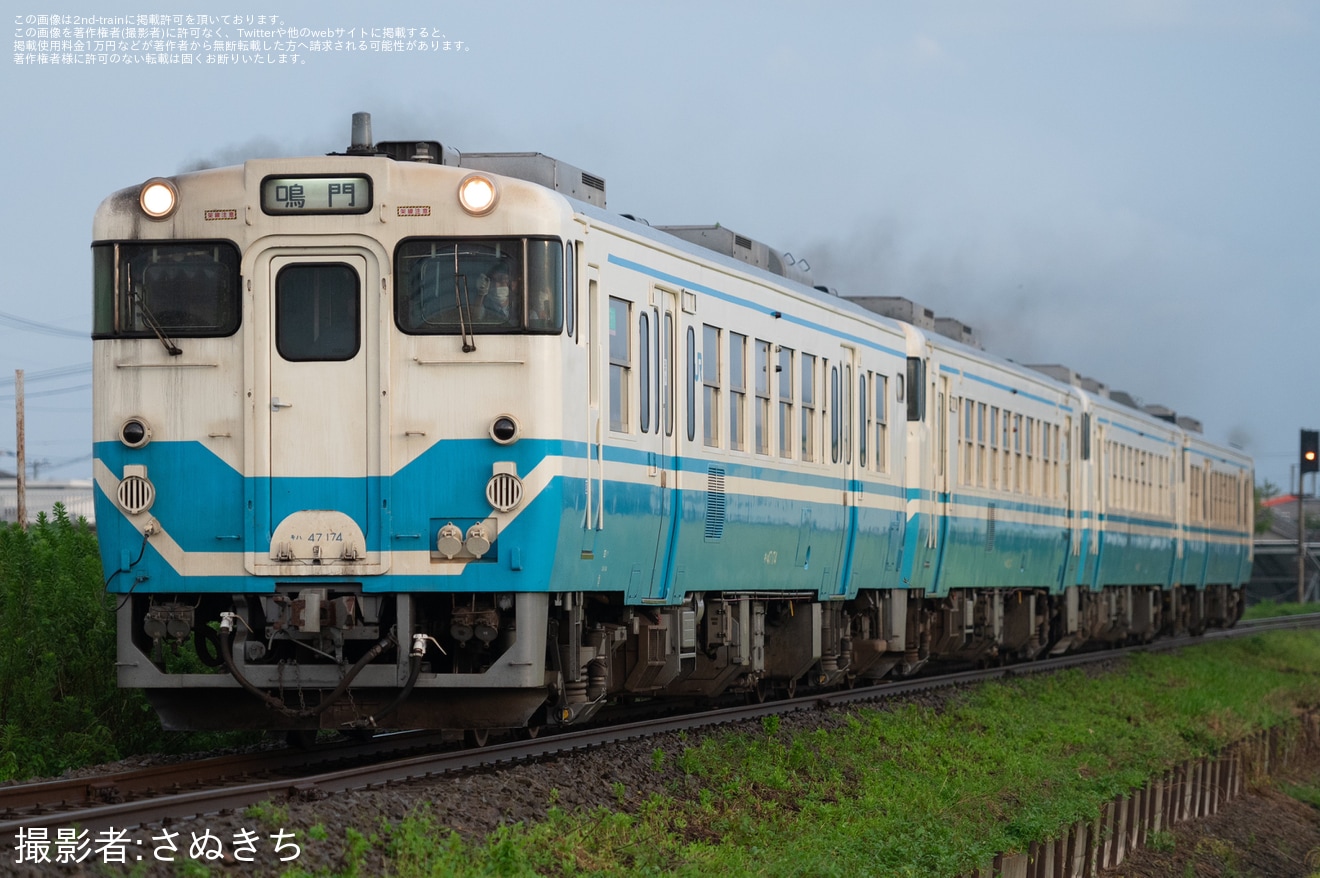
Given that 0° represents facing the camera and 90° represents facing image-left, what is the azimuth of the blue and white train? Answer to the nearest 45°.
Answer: approximately 45°
